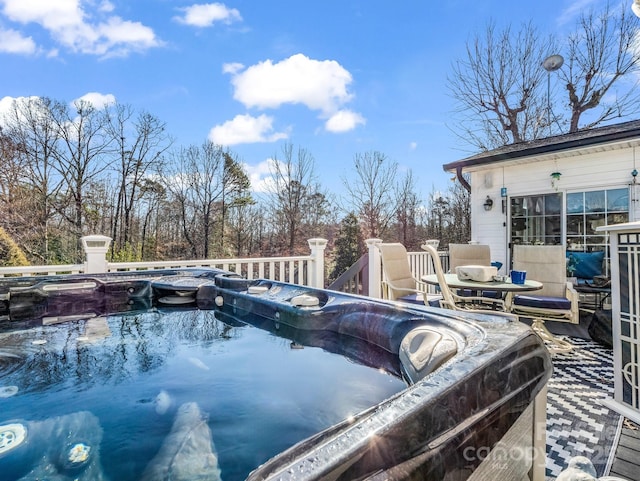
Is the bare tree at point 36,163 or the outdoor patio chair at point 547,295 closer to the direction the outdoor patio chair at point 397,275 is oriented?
the outdoor patio chair

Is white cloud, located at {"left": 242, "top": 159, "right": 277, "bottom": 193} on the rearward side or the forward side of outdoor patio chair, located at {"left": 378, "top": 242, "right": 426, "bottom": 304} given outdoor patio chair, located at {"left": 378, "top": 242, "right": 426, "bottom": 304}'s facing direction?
on the rearward side

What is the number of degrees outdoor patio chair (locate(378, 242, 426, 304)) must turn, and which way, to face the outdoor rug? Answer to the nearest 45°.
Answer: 0° — it already faces it

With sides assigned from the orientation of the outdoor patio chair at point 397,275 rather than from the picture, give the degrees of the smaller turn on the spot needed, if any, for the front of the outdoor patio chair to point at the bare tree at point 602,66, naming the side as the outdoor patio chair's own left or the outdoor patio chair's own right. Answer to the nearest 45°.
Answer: approximately 90° to the outdoor patio chair's own left

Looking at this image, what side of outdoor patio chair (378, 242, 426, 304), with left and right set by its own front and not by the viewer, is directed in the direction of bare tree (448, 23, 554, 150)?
left

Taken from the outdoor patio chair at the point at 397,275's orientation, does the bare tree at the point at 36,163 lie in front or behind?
behind
